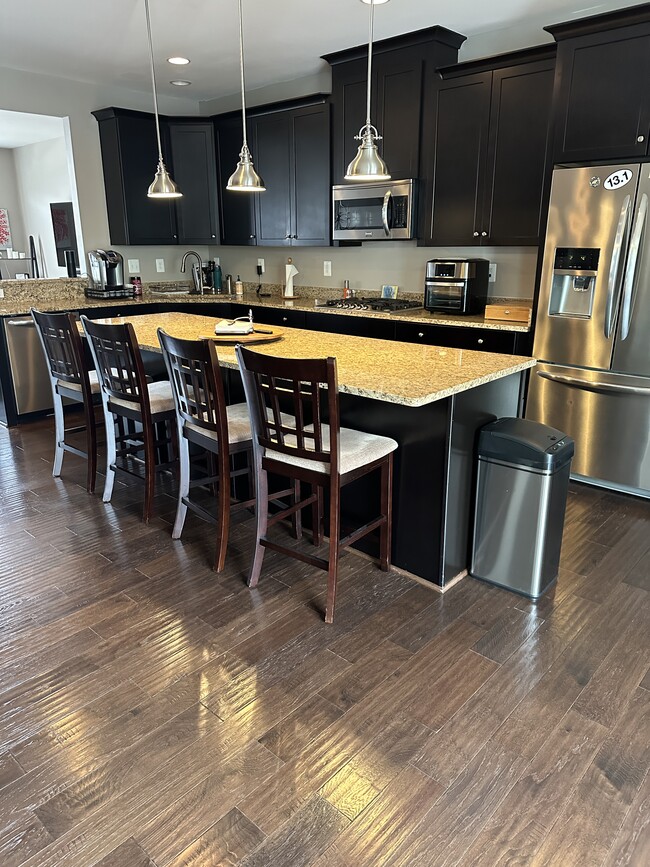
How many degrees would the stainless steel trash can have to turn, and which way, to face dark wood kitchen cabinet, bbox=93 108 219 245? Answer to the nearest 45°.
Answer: approximately 180°

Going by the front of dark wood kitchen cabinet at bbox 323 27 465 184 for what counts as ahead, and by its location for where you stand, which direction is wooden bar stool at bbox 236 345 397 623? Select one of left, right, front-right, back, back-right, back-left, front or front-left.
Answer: front-left

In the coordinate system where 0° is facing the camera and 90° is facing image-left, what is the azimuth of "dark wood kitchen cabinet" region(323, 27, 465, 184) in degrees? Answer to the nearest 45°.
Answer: approximately 45°

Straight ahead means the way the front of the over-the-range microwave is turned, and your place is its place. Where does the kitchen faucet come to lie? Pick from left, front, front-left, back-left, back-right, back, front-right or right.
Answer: right

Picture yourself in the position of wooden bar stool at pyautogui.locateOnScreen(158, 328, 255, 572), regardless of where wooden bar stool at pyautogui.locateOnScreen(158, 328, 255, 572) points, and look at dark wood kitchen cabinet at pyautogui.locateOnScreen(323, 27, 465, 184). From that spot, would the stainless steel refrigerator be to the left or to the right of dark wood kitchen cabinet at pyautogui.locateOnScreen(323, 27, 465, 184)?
right

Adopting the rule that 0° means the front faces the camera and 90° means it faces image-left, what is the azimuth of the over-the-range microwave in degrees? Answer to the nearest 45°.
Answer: approximately 45°

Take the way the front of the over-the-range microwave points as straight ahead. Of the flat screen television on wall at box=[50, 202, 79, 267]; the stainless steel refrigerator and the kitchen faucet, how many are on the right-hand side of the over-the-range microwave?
2

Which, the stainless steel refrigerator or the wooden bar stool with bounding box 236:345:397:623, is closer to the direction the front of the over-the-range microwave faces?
the wooden bar stool
